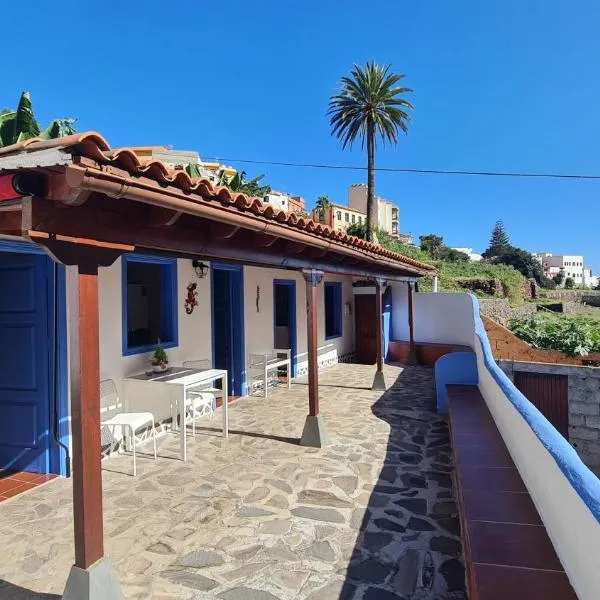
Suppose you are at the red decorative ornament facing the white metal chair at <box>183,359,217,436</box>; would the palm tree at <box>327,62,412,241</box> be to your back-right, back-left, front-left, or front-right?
back-left

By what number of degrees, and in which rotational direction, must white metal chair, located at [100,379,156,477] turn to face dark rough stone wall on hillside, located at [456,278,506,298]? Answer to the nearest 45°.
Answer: approximately 90° to its left

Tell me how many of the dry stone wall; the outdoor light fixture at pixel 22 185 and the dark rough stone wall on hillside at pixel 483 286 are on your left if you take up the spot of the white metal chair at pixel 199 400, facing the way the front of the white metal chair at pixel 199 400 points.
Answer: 2

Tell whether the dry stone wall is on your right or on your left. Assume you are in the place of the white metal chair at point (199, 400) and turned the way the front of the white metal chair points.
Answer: on your left

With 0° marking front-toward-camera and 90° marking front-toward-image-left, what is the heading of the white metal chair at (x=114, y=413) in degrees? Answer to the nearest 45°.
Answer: approximately 315°

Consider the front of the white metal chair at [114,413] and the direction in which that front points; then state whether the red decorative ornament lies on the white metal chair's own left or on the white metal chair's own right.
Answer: on the white metal chair's own left

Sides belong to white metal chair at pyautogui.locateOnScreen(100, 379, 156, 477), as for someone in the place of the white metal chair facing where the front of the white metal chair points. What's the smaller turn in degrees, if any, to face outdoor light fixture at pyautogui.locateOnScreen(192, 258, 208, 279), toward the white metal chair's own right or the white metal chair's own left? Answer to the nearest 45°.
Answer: approximately 90° to the white metal chair's own left
